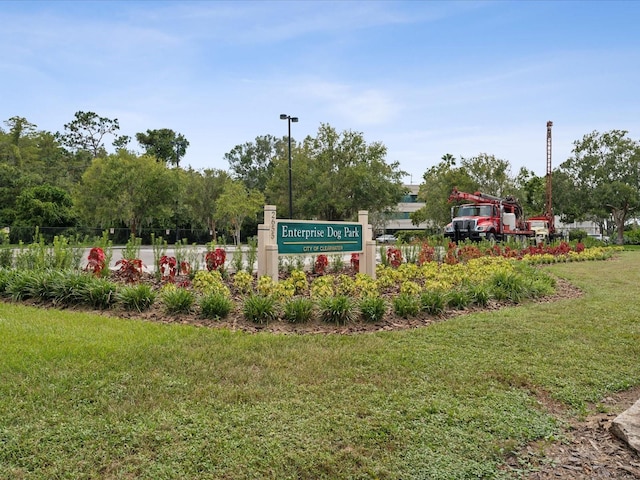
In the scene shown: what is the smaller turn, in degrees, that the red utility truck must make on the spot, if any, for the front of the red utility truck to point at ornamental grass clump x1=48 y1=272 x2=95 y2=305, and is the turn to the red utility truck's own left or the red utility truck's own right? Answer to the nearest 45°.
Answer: approximately 45° to the red utility truck's own left

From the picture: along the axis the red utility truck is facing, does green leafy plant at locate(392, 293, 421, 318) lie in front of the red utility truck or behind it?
in front

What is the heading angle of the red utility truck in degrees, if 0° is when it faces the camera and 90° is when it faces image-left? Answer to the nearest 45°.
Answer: approximately 45°

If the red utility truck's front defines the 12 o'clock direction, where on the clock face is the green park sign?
The green park sign is roughly at 11 o'clock from the red utility truck.

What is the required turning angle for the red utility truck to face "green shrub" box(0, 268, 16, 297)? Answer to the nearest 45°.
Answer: approximately 45° to its left

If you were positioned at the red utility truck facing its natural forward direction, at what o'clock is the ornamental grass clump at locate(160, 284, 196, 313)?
The ornamental grass clump is roughly at 11 o'clock from the red utility truck.

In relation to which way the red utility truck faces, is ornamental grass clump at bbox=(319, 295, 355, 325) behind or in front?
in front

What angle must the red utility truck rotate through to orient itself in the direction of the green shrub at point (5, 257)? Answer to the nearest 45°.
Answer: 0° — it already faces it

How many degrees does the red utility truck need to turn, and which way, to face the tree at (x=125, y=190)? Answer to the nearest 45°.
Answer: approximately 45° to its right

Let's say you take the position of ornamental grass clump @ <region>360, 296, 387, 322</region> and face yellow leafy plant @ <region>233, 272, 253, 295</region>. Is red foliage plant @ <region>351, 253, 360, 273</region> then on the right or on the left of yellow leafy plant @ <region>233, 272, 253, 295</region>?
right
